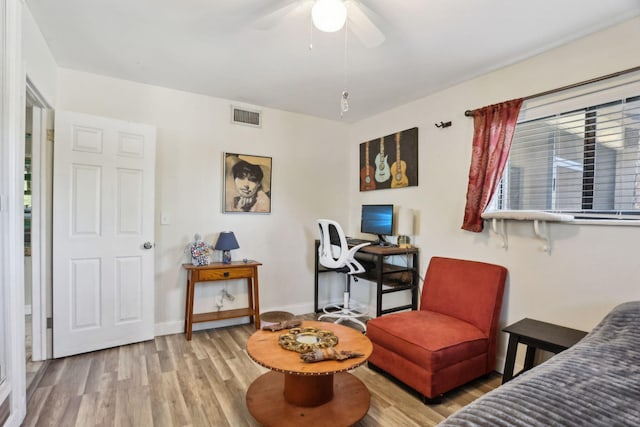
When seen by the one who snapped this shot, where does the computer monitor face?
facing the viewer and to the left of the viewer

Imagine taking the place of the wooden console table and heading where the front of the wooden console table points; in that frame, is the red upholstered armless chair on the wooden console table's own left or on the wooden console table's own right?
on the wooden console table's own left

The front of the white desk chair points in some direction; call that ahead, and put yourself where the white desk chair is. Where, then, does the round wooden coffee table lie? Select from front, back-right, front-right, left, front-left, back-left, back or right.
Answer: back-right

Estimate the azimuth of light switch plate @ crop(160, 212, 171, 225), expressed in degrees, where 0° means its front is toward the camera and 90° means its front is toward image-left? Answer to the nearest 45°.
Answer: approximately 0°

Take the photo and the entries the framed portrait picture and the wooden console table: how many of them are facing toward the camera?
2

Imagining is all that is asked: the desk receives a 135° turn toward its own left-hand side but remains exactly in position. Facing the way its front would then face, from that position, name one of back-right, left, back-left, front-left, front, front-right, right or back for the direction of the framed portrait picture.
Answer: back

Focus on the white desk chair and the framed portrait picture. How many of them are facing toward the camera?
1

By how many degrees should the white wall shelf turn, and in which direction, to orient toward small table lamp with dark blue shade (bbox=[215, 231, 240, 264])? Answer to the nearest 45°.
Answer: approximately 45° to its right

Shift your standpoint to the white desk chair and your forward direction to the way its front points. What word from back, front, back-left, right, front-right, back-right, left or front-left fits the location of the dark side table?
right

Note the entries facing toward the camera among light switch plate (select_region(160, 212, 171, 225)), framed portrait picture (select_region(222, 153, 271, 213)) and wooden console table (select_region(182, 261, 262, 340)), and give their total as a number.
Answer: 3

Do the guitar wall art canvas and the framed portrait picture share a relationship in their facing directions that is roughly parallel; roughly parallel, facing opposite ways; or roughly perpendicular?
roughly perpendicular

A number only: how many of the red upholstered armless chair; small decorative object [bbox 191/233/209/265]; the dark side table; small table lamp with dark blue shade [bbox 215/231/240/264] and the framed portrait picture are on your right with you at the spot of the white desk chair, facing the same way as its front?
2

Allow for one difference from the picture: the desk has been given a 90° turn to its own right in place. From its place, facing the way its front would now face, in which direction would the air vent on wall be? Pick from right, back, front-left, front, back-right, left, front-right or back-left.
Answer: front-left

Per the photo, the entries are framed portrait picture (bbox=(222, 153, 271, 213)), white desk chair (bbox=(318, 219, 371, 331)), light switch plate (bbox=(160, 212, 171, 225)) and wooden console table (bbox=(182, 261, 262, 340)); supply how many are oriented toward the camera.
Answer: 3
